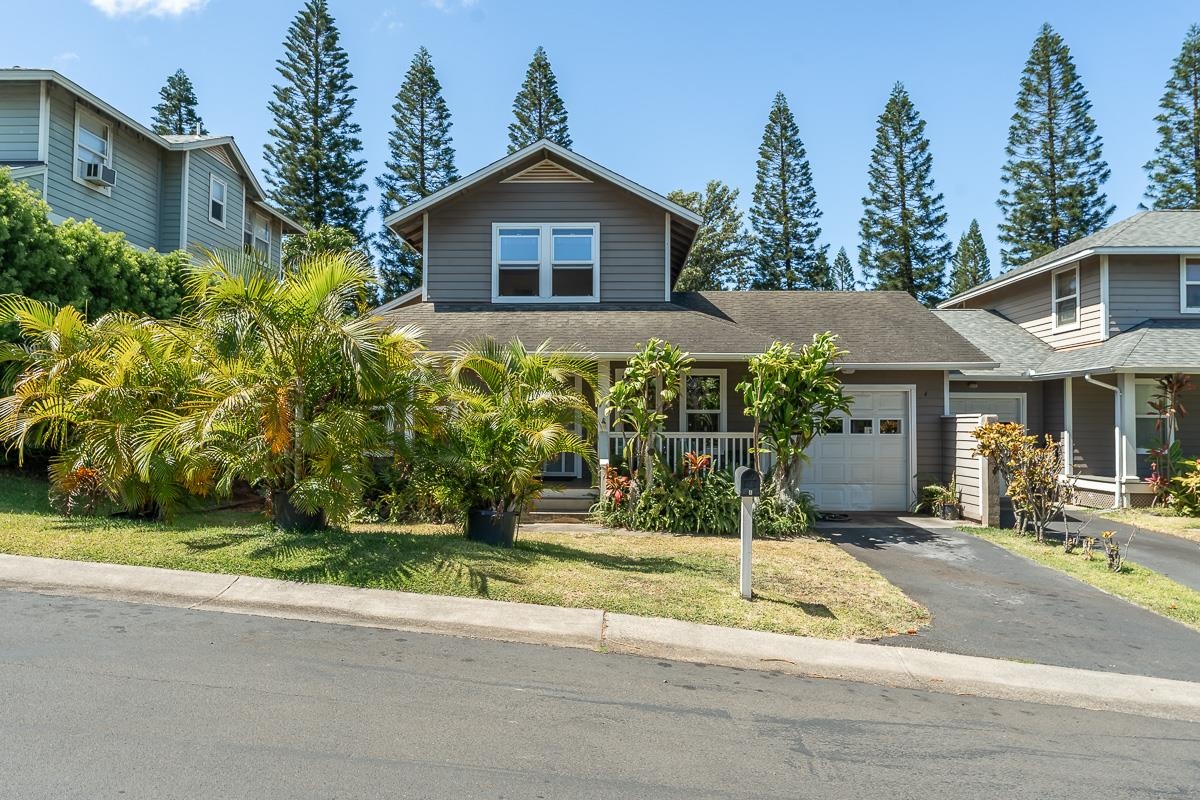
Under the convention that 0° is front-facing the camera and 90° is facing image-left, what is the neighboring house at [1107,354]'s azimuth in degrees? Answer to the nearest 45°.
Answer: approximately 0°

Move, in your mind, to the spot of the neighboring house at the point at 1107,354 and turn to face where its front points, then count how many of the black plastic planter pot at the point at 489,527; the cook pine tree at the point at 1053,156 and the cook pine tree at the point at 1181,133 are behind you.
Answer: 2

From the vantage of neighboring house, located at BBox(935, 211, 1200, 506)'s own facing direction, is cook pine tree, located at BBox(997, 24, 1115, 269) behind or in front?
behind

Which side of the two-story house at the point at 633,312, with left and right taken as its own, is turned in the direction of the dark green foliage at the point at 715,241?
back

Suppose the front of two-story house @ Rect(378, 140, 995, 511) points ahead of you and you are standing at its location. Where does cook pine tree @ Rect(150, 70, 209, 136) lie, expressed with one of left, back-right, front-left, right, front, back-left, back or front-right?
back-right

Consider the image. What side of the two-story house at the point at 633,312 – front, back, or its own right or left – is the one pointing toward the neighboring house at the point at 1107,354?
left

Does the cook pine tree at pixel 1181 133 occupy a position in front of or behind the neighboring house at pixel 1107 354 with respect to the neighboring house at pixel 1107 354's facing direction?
behind

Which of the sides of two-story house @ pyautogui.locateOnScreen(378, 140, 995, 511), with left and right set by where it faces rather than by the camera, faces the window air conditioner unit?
right

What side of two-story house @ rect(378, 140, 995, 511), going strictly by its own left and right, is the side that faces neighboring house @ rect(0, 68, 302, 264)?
right

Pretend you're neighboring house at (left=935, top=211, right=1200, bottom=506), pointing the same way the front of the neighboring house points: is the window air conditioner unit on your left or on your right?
on your right

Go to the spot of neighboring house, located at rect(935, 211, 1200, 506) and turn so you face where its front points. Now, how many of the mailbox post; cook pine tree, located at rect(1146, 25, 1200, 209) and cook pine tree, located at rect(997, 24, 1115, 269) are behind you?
2

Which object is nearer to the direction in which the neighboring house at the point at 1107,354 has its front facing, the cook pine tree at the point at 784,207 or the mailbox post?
the mailbox post
